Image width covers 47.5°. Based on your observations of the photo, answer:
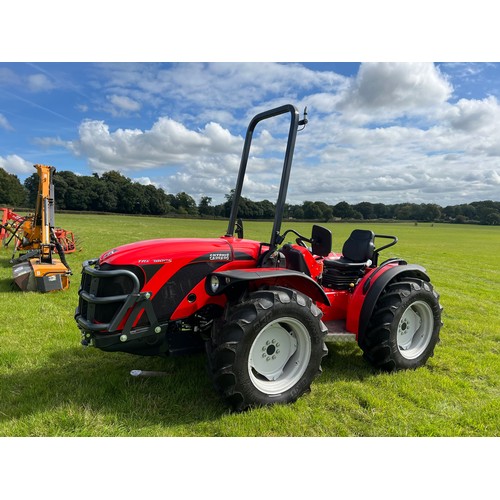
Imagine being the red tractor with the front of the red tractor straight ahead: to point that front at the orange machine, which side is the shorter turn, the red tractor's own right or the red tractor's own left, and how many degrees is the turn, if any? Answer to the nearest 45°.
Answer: approximately 90° to the red tractor's own right

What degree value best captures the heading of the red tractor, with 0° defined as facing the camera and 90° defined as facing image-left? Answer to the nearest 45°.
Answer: approximately 45°
